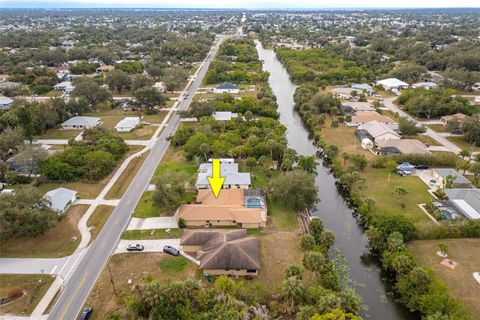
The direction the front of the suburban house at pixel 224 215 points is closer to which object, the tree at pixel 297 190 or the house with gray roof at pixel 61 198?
the house with gray roof

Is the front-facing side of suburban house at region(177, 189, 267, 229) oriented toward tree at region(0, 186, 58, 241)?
yes

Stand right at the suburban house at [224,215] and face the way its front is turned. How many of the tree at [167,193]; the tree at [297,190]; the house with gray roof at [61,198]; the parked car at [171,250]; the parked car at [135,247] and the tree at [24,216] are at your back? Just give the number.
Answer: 1

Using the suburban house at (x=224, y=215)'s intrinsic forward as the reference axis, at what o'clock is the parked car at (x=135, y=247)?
The parked car is roughly at 11 o'clock from the suburban house.

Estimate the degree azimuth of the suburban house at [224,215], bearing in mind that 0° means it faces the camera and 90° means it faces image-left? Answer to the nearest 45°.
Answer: approximately 90°

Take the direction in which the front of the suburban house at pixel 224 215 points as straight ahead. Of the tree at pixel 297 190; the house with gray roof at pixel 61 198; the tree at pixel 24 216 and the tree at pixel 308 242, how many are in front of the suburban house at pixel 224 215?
2

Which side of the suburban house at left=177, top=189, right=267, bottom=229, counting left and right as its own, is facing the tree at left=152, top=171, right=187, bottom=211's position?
front

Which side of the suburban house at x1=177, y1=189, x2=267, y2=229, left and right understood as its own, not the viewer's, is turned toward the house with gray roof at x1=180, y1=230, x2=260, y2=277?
left

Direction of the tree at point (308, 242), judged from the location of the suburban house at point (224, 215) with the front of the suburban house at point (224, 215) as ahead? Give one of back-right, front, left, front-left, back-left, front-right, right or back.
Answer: back-left

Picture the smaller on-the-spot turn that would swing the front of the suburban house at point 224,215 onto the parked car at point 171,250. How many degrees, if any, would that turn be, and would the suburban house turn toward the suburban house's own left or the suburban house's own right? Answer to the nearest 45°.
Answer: approximately 45° to the suburban house's own left

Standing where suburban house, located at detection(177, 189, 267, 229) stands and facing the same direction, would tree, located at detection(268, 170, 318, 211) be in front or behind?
behind

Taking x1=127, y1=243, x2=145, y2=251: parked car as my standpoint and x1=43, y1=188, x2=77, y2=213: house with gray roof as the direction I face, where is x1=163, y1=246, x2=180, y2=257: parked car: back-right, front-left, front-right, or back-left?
back-right

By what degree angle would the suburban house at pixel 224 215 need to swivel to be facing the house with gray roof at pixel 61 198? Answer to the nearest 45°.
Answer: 0° — it already faces it

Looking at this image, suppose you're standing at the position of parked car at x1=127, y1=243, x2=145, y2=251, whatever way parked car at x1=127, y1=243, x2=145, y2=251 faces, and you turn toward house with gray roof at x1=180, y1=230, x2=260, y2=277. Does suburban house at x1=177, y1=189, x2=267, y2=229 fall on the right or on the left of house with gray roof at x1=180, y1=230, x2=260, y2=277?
left
